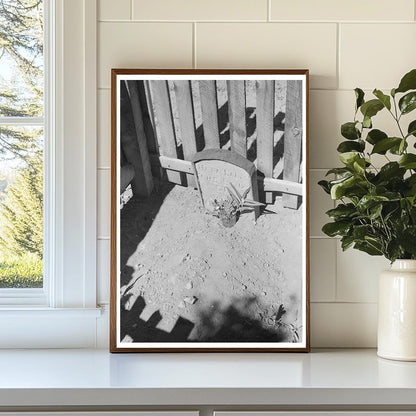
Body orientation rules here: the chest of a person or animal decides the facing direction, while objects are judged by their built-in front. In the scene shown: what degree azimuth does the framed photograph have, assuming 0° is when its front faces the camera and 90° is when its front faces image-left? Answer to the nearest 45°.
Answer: approximately 0°
